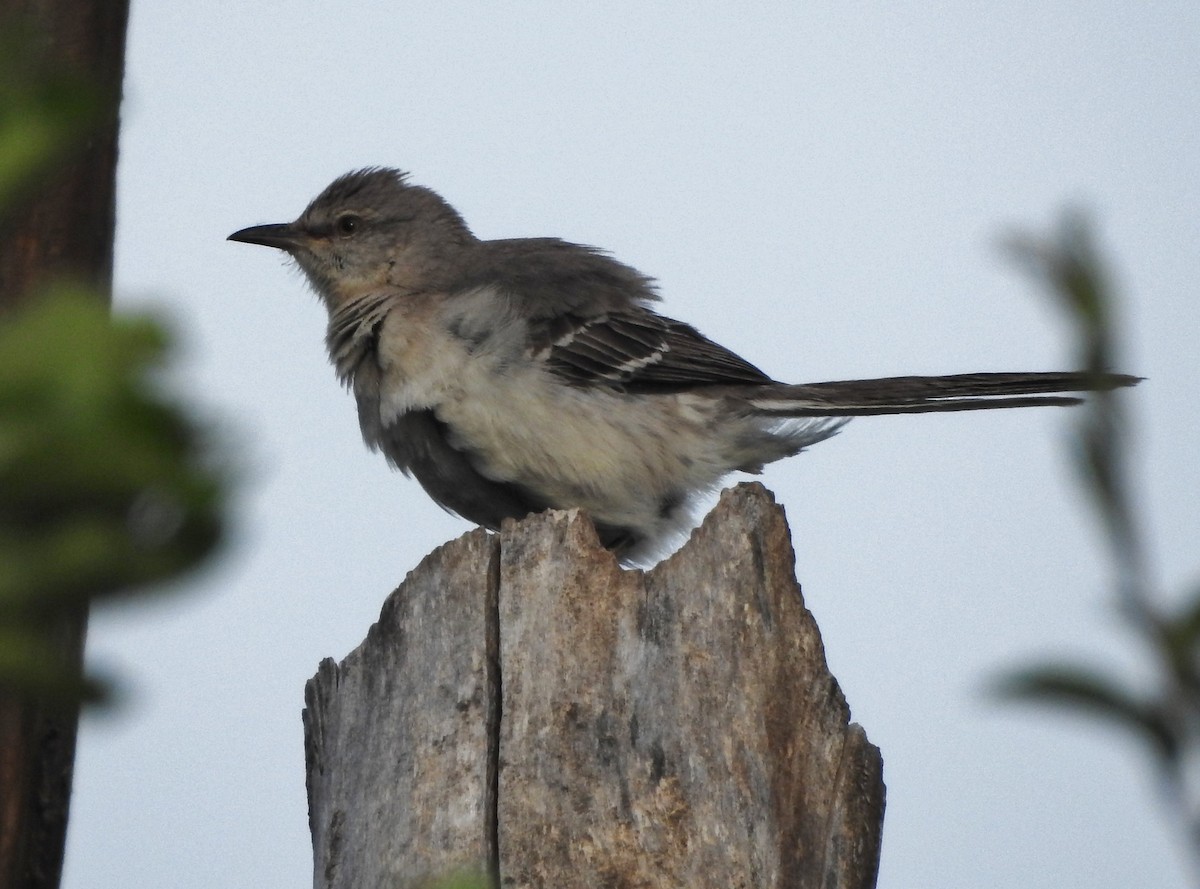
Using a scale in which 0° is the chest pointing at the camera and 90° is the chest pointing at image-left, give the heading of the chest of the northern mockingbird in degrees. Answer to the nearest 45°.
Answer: approximately 90°

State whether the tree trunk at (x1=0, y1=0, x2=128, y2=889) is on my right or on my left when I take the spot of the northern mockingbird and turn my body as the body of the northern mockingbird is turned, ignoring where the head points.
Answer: on my left
